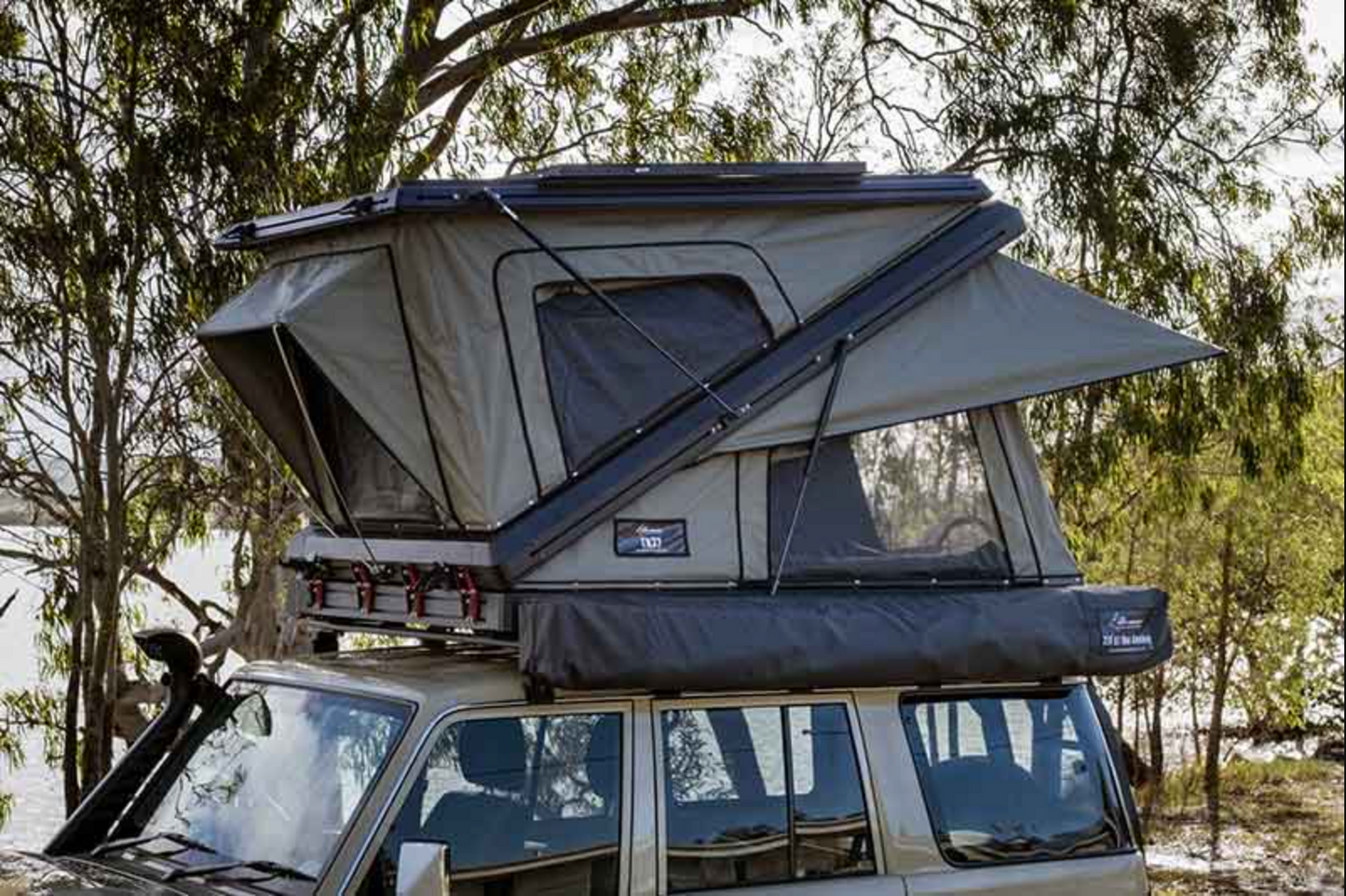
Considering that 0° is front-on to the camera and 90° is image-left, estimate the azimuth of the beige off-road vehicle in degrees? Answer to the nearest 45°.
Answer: approximately 45°

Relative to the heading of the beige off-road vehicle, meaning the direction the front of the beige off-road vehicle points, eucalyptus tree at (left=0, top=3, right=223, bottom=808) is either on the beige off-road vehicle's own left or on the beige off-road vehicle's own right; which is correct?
on the beige off-road vehicle's own right
